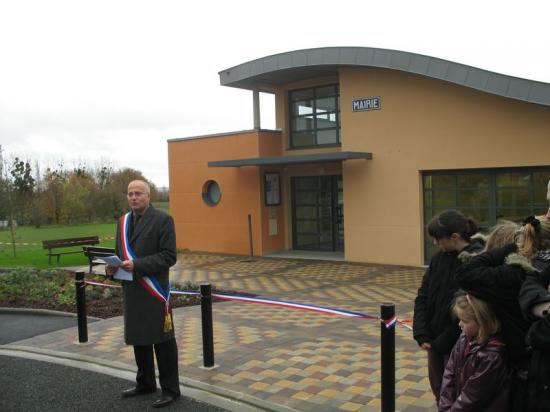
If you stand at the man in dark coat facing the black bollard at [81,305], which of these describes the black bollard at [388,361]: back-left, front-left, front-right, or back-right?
back-right

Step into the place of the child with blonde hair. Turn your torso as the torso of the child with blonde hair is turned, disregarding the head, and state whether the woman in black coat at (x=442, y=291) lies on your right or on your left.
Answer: on your right

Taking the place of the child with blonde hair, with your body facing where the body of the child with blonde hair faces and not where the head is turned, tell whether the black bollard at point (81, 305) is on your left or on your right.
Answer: on your right

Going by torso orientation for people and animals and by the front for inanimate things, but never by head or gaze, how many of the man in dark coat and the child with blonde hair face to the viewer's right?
0

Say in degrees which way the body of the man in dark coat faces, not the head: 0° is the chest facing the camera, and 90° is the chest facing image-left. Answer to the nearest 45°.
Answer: approximately 45°

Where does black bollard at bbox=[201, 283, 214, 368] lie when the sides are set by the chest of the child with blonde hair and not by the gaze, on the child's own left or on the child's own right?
on the child's own right

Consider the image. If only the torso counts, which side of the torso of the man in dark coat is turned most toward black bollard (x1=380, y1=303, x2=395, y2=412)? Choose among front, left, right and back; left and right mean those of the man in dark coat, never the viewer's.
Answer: left

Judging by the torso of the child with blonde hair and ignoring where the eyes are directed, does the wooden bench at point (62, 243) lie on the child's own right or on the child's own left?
on the child's own right

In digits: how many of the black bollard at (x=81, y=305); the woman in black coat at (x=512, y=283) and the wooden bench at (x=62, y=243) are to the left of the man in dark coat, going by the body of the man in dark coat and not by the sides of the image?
1
